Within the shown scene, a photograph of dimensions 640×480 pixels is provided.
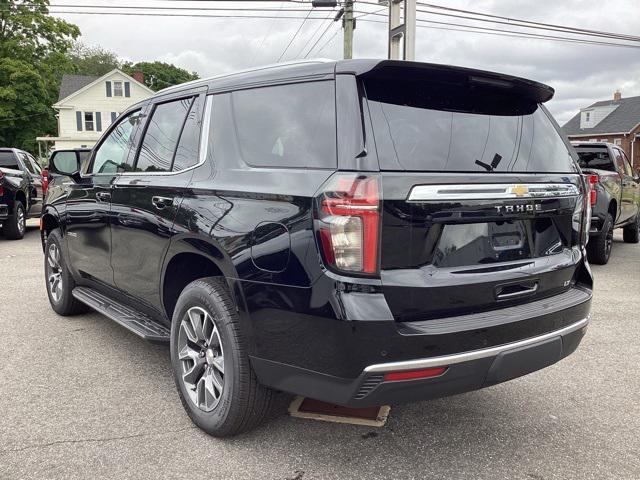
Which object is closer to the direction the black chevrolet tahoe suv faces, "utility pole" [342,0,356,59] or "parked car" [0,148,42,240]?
the parked car

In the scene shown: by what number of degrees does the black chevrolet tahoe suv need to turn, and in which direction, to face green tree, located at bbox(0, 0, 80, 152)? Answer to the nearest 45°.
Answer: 0° — it already faces it

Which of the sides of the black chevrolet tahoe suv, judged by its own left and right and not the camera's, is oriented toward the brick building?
right

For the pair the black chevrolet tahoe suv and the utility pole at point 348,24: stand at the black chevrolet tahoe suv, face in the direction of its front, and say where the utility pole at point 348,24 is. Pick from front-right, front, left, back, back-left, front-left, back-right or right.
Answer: front-right

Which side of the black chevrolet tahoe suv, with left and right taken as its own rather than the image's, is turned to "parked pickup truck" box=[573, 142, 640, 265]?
right

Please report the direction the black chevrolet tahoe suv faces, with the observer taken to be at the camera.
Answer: facing away from the viewer and to the left of the viewer

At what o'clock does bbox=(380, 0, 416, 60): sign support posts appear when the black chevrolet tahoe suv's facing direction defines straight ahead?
The sign support posts is roughly at 2 o'clock from the black chevrolet tahoe suv.
